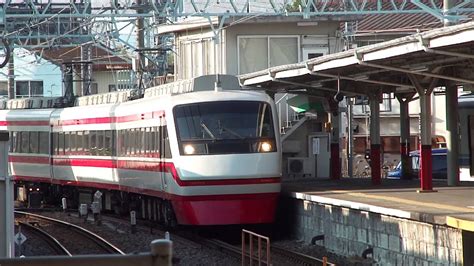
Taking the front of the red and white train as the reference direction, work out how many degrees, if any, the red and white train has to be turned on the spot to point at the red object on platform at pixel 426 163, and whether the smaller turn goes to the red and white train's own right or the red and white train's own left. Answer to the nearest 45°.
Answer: approximately 45° to the red and white train's own left

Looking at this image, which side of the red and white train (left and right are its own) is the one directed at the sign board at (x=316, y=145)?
left

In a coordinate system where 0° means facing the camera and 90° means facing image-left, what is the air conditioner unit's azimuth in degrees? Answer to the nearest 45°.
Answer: approximately 0°

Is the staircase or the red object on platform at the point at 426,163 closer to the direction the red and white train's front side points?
the red object on platform

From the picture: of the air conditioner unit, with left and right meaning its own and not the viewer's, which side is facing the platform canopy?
front

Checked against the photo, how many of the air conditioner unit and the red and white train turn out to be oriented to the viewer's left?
0

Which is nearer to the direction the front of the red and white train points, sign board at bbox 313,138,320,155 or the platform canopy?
the platform canopy
